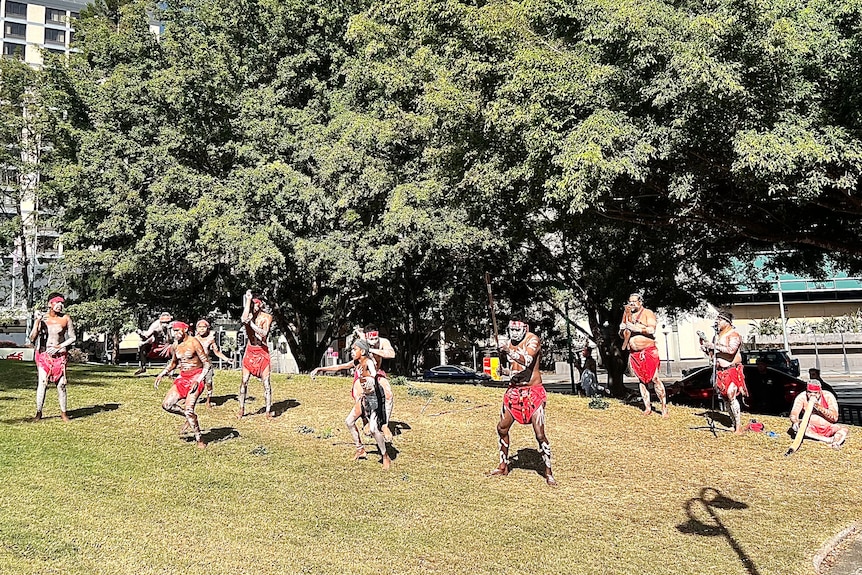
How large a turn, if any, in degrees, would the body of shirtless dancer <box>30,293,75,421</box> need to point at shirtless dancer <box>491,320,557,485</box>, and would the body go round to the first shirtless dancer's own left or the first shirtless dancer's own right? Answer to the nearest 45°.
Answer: approximately 45° to the first shirtless dancer's own left

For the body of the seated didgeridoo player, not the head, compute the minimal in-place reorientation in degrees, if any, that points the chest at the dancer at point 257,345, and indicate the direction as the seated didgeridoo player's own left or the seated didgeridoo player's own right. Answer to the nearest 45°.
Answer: approximately 90° to the seated didgeridoo player's own right

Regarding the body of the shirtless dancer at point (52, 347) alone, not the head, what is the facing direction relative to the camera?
toward the camera

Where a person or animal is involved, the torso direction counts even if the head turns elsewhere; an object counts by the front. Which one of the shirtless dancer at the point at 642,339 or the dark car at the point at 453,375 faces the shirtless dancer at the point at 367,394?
the shirtless dancer at the point at 642,339

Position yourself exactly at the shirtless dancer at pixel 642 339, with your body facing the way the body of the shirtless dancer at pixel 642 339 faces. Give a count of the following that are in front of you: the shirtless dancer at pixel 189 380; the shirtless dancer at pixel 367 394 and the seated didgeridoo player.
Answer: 2

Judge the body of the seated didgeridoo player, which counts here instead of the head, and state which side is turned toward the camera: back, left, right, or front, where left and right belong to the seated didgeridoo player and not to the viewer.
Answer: front
